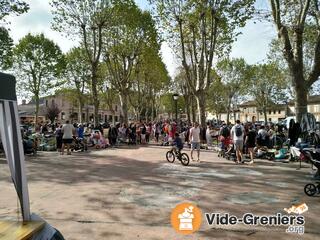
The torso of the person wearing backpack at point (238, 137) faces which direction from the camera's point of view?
away from the camera

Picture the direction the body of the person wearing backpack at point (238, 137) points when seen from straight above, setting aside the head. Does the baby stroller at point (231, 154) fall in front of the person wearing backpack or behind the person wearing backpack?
in front

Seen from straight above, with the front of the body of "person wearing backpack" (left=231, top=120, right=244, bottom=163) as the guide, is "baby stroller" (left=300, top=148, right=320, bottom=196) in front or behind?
behind

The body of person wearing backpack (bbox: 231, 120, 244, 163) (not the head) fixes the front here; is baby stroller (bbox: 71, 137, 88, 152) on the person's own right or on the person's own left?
on the person's own left

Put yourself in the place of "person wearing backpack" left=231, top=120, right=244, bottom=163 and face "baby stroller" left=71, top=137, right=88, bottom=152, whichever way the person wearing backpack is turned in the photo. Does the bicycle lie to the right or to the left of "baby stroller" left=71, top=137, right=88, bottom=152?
left

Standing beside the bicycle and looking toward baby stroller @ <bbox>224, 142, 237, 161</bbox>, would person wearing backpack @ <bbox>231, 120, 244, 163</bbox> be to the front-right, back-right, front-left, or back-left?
front-right

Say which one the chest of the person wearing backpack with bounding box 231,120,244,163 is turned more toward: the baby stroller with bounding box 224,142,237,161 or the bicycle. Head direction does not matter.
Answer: the baby stroller

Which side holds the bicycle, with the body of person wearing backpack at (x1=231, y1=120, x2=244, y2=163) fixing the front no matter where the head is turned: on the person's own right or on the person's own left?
on the person's own left
